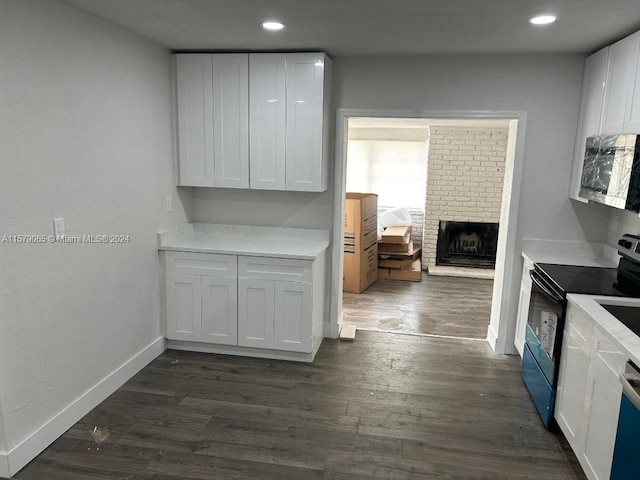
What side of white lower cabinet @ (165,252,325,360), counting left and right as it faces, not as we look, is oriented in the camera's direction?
front

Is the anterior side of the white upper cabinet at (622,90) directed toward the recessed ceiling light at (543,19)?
yes

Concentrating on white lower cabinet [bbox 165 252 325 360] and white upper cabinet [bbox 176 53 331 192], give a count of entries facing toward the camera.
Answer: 2

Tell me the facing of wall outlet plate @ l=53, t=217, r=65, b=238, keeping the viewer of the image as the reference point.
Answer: facing the viewer and to the right of the viewer

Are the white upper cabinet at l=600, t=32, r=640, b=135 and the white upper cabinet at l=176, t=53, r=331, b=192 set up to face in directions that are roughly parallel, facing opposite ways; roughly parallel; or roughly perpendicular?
roughly perpendicular

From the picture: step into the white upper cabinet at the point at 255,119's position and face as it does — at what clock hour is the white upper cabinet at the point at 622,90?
the white upper cabinet at the point at 622,90 is roughly at 10 o'clock from the white upper cabinet at the point at 255,119.

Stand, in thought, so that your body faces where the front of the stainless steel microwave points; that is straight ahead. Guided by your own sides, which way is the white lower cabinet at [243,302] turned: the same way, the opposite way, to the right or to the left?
to the left

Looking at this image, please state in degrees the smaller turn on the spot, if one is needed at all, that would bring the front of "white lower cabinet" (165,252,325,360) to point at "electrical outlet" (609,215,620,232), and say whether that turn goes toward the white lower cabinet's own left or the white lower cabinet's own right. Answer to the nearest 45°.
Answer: approximately 90° to the white lower cabinet's own left

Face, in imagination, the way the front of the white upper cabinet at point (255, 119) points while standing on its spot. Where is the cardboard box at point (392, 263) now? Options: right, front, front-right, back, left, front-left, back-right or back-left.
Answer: back-left

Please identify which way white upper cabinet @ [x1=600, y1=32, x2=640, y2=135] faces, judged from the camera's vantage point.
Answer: facing the viewer and to the left of the viewer

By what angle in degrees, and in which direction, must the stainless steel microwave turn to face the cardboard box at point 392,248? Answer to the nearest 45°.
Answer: approximately 90° to its right

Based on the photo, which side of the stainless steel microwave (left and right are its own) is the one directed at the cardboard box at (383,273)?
right

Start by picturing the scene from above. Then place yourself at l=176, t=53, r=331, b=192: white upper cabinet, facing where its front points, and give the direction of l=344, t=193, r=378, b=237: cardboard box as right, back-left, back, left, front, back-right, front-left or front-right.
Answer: back-left

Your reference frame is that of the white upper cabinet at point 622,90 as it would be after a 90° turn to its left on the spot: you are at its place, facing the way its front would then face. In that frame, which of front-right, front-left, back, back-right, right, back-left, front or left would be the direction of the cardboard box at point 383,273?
back

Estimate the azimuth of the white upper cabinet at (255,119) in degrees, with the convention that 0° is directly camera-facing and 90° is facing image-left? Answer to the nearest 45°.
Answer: approximately 0°

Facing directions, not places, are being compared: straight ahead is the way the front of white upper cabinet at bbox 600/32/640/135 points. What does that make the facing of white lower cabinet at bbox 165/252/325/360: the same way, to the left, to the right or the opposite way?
to the left
